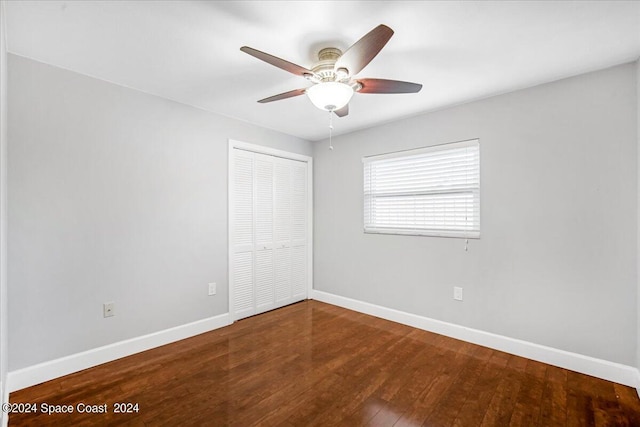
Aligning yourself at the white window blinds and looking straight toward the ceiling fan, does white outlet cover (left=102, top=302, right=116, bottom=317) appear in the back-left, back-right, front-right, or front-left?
front-right

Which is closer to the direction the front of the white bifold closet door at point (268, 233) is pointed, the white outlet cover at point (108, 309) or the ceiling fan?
the ceiling fan

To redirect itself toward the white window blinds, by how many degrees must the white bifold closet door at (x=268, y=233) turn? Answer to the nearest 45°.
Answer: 0° — it already faces it

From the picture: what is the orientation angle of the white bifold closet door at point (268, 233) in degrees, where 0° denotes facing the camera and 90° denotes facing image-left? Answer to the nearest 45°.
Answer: approximately 315°

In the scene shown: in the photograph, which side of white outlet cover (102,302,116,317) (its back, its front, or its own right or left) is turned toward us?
front

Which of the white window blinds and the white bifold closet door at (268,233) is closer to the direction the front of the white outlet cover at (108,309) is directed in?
the white window blinds

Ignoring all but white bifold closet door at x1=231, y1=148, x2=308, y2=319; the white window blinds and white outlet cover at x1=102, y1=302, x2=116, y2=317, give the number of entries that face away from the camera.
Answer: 0

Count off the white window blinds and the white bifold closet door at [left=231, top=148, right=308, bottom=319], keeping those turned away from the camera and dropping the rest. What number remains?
0

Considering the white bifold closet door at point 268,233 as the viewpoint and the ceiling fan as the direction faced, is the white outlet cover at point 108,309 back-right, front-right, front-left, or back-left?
front-right

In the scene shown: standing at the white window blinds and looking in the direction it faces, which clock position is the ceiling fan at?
The ceiling fan is roughly at 11 o'clock from the white window blinds.

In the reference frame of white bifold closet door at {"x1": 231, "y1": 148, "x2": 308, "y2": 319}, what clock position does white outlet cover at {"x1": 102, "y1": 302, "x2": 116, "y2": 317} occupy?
The white outlet cover is roughly at 3 o'clock from the white bifold closet door.

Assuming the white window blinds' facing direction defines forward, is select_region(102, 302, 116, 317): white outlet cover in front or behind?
in front

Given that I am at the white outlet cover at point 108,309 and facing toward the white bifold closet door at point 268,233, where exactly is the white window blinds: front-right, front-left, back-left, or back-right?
front-right

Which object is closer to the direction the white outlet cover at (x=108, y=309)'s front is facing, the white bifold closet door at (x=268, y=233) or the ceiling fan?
the ceiling fan
